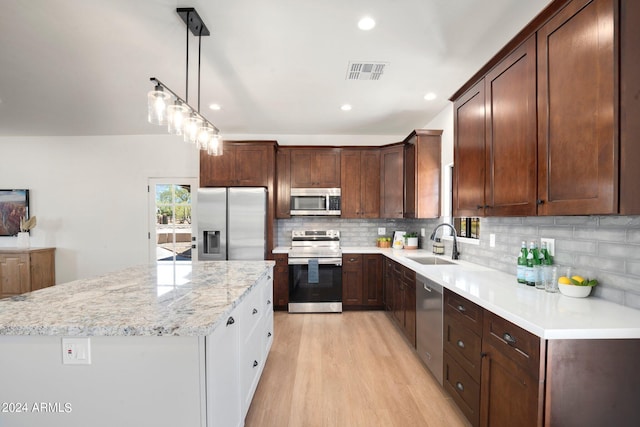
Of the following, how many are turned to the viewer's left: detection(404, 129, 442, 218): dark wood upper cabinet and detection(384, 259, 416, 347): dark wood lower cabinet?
2

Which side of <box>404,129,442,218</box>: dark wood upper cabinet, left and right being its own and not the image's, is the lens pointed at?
left

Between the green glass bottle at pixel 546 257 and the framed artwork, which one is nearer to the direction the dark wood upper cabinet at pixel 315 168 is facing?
the green glass bottle

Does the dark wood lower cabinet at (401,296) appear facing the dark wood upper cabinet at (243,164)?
yes

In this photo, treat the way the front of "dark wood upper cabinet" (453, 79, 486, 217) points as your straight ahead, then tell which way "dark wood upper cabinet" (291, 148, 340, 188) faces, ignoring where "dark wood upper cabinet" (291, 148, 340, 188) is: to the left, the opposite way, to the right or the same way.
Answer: to the left
